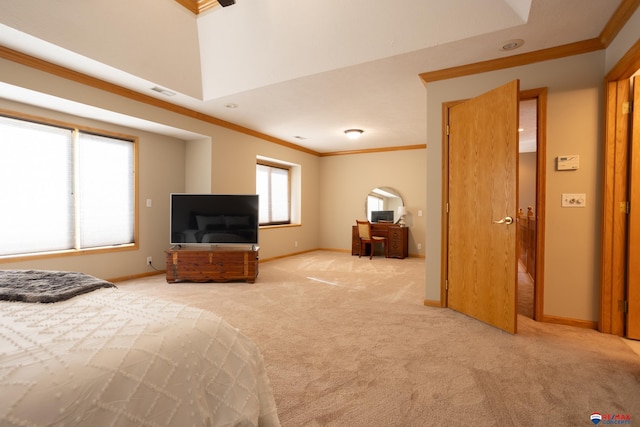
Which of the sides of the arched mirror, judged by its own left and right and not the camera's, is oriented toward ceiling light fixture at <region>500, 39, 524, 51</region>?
front

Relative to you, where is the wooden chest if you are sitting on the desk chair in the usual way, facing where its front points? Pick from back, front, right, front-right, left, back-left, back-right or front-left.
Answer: back

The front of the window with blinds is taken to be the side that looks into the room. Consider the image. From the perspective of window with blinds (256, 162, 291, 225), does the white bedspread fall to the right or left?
on its right

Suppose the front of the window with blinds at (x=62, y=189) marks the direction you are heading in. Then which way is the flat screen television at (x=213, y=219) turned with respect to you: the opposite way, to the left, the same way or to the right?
to the right

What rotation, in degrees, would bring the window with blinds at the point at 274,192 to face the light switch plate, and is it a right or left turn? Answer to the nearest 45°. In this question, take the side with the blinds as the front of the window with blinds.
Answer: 0° — it already faces it

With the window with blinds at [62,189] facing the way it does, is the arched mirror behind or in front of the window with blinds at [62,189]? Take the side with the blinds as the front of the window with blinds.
in front

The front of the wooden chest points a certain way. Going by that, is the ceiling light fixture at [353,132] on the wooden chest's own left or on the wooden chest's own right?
on the wooden chest's own left

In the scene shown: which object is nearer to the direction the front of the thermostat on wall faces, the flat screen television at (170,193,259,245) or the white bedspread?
the white bedspread

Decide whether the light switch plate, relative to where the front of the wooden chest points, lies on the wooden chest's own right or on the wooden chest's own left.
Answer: on the wooden chest's own left

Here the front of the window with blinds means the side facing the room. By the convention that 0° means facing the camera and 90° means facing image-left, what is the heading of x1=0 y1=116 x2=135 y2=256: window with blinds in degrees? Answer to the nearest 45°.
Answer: approximately 315°

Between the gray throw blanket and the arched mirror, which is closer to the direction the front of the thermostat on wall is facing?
the gray throw blanket
